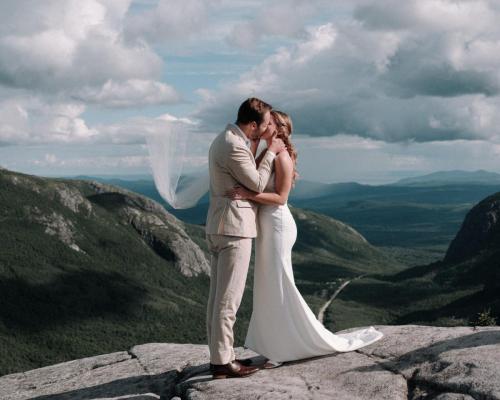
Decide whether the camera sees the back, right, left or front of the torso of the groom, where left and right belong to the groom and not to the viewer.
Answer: right

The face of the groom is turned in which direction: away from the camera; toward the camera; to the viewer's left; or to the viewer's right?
to the viewer's right

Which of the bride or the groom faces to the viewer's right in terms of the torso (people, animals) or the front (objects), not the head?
the groom

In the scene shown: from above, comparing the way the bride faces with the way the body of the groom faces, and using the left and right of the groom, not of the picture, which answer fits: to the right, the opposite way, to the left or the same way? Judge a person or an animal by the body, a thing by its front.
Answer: the opposite way

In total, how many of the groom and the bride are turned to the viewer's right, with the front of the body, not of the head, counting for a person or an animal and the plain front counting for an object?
1

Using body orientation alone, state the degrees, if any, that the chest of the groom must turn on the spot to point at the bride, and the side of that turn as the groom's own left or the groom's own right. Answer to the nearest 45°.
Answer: approximately 45° to the groom's own left

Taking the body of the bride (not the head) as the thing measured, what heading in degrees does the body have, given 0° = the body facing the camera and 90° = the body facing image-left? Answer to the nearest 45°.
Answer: approximately 90°

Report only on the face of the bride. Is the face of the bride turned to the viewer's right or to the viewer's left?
to the viewer's left
